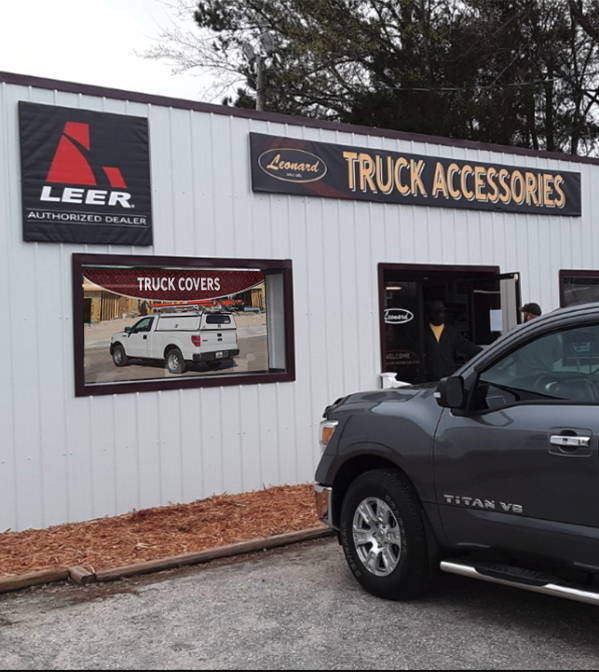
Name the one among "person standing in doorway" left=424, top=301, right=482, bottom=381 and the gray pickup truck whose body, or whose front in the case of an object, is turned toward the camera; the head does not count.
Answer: the person standing in doorway

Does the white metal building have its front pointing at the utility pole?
no

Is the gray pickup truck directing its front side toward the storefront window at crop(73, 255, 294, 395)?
yes

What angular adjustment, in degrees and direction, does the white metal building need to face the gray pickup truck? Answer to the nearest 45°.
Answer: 0° — it already faces it

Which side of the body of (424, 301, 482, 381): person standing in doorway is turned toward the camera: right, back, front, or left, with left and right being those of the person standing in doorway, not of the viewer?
front

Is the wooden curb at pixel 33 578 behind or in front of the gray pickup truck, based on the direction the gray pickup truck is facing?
in front

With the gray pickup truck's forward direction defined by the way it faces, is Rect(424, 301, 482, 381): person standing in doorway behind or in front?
in front

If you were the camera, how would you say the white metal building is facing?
facing the viewer and to the right of the viewer

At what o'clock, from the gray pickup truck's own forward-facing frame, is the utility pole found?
The utility pole is roughly at 1 o'clock from the gray pickup truck.

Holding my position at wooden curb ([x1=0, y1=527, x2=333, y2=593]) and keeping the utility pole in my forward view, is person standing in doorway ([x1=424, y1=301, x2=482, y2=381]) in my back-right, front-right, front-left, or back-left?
front-right

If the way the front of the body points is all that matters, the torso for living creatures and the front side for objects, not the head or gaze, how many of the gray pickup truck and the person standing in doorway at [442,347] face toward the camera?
1

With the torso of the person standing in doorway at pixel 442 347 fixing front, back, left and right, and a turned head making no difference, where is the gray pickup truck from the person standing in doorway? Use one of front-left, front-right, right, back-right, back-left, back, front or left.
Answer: front

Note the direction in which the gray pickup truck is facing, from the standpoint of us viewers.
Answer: facing away from the viewer and to the left of the viewer

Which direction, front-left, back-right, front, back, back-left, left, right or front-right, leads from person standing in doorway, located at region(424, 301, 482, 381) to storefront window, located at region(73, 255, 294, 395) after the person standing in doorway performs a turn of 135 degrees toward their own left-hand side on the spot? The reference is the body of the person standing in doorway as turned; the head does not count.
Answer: back
